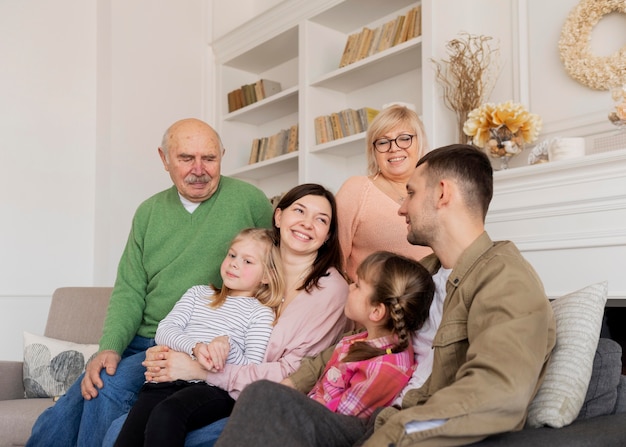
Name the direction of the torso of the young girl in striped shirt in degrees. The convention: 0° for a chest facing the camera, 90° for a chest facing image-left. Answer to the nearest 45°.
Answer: approximately 45°

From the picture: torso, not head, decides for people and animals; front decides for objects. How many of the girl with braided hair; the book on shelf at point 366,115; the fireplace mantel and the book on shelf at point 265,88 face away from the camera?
0

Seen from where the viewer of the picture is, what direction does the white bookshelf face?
facing the viewer and to the left of the viewer

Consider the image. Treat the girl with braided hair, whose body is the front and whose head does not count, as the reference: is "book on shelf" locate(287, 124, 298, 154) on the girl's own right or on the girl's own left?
on the girl's own right

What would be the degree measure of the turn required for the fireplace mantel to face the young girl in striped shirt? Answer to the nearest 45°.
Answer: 0° — it already faces them

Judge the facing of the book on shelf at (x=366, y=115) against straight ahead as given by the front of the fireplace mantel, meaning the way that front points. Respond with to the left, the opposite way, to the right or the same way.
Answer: the same way

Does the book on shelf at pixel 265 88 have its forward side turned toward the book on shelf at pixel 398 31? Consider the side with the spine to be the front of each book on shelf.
no

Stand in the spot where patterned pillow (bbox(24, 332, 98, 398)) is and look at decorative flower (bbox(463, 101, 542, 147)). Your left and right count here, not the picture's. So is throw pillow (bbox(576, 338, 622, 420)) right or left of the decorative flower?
right

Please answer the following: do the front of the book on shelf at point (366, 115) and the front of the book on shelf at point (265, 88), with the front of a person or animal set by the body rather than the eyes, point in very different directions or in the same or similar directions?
same or similar directions

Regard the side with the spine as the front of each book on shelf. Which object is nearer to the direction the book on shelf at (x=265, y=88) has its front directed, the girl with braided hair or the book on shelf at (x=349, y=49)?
the girl with braided hair

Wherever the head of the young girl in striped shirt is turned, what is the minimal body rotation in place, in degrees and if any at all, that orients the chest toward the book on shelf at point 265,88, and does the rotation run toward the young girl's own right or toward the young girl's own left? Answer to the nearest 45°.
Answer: approximately 135° to the young girl's own right

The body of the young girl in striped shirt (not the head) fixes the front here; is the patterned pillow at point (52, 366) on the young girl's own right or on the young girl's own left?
on the young girl's own right

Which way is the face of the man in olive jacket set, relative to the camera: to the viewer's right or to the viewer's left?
to the viewer's left

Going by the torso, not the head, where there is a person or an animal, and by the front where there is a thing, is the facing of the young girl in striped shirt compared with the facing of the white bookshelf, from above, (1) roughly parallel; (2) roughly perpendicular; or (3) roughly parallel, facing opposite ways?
roughly parallel

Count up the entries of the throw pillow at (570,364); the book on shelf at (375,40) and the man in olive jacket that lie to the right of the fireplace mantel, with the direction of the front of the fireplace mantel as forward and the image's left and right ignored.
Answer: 1

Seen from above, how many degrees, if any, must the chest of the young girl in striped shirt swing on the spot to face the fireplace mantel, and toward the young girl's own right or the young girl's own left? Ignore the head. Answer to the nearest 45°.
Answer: approximately 135° to the young girl's own left

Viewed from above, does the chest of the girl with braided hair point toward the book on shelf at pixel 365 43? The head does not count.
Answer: no

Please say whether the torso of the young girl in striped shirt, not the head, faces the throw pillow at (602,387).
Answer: no

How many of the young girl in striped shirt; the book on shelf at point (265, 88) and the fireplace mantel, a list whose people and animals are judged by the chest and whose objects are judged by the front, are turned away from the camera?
0

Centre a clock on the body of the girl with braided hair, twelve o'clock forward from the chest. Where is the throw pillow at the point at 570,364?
The throw pillow is roughly at 7 o'clock from the girl with braided hair.

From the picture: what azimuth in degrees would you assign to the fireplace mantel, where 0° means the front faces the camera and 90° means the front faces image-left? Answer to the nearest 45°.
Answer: approximately 45°
